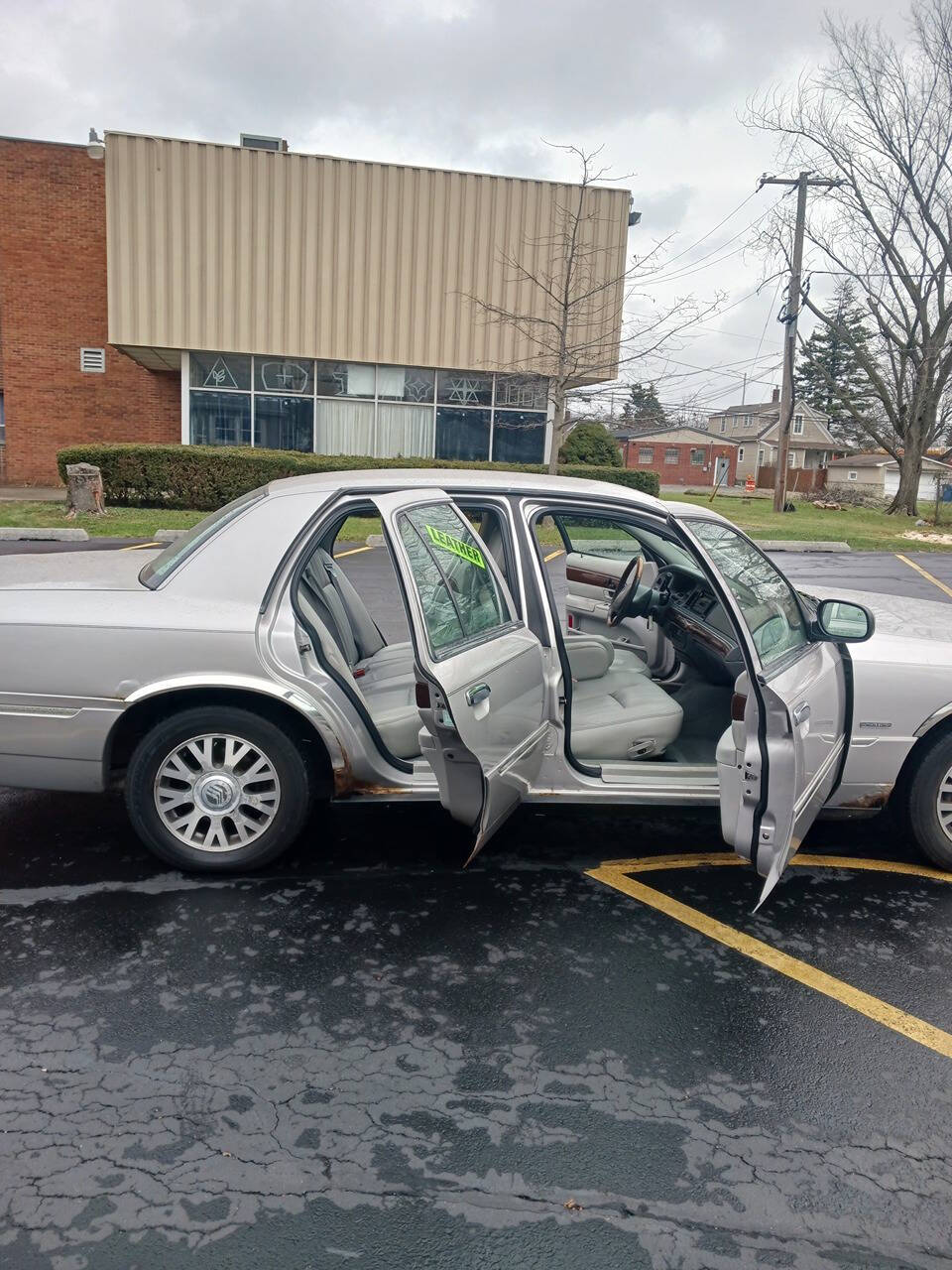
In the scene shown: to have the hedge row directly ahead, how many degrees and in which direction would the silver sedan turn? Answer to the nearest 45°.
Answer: approximately 90° to its left

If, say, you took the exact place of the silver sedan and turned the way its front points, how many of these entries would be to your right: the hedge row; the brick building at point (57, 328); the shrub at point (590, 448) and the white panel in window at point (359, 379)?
0

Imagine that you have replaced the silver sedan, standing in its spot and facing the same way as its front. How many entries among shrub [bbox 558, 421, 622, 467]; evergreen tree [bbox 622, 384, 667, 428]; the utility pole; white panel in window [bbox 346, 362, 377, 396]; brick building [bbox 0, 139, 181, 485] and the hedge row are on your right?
0

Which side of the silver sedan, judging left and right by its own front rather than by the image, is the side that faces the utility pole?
left

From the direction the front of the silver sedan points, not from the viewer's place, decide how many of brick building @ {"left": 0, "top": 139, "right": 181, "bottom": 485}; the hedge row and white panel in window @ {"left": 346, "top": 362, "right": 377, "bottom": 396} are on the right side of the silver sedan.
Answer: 0

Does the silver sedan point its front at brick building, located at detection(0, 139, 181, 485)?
no

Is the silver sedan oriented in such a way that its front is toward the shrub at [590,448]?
no

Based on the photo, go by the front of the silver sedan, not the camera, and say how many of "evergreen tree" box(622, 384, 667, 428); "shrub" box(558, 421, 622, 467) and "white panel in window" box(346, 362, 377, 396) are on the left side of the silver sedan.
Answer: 3

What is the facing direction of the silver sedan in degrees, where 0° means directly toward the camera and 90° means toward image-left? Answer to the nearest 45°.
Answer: approximately 270°

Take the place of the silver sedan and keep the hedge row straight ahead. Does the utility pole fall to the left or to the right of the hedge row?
right

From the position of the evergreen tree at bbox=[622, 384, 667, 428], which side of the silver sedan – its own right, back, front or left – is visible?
left

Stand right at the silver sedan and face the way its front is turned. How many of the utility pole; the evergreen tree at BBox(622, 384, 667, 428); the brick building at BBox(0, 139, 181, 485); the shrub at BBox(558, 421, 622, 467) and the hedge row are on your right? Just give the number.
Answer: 0
